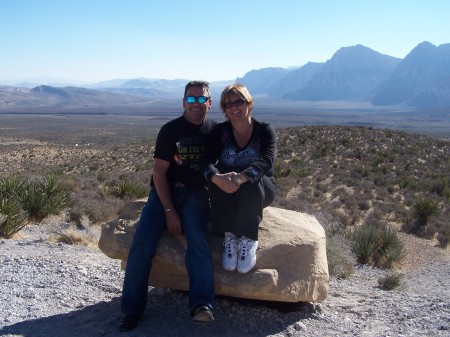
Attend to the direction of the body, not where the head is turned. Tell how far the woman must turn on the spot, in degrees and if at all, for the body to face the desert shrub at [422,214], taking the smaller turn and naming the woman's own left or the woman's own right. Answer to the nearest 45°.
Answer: approximately 135° to the woman's own left

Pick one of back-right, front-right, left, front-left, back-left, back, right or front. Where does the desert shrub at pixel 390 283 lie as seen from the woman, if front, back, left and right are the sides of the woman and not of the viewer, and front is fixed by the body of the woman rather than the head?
back-left

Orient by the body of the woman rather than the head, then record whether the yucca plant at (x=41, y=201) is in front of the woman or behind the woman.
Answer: behind

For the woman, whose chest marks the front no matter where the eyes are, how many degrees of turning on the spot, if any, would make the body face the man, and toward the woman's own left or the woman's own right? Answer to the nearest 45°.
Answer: approximately 90° to the woman's own right

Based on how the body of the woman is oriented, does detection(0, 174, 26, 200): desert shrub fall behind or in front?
behind

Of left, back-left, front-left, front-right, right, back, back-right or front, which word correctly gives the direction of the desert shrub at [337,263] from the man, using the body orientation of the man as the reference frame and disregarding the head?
back-left

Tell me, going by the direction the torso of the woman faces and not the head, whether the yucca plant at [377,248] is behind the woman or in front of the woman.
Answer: behind

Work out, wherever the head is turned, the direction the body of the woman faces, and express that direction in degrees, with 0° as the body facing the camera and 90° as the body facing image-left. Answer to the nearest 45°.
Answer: approximately 0°

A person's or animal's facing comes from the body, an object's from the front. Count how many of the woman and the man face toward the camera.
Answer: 2

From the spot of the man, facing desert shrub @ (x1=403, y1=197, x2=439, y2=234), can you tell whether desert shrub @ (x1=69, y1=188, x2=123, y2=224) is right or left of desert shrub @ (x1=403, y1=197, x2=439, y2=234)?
left
